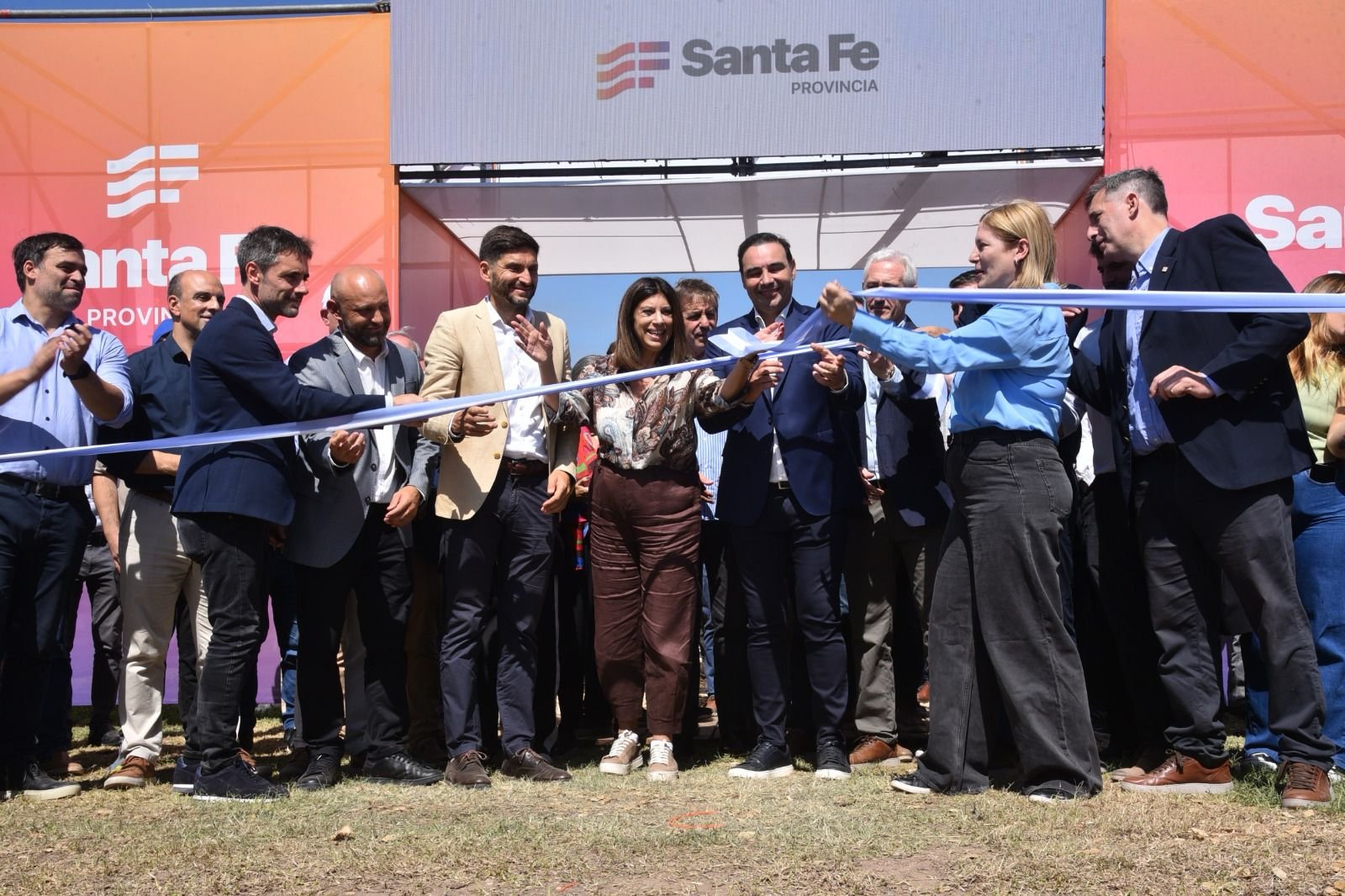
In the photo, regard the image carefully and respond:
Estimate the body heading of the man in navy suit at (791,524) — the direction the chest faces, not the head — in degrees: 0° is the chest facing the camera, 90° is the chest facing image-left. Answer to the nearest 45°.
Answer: approximately 0°

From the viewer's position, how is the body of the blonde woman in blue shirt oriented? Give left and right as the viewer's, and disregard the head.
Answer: facing to the left of the viewer

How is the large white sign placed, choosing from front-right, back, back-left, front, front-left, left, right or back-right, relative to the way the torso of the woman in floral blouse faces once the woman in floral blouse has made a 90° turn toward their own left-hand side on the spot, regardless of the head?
left

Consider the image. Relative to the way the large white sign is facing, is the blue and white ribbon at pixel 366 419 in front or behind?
in front

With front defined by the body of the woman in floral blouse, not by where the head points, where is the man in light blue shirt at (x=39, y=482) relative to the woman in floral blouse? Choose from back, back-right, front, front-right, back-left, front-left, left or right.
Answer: right

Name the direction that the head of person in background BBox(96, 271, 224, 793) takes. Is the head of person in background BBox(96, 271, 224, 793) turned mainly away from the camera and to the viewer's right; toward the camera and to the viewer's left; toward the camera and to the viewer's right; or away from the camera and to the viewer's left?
toward the camera and to the viewer's right

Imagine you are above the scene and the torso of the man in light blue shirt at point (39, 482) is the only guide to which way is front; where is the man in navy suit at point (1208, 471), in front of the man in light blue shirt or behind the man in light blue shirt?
in front

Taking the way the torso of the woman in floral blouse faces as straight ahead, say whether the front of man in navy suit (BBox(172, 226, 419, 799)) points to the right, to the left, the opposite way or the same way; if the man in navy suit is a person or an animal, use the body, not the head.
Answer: to the left

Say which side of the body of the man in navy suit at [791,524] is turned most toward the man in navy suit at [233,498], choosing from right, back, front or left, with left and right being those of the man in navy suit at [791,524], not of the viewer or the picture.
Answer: right

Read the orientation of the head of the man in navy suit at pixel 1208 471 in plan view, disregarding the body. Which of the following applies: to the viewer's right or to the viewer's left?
to the viewer's left

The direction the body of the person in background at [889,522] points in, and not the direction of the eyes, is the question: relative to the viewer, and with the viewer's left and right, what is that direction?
facing the viewer and to the left of the viewer

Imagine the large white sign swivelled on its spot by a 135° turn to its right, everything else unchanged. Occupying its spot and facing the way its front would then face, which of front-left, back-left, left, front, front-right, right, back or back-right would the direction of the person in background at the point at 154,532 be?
left
